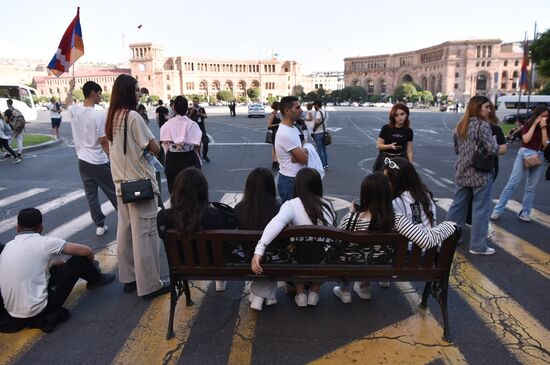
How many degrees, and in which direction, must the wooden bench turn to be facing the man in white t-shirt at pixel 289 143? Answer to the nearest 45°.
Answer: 0° — it already faces them

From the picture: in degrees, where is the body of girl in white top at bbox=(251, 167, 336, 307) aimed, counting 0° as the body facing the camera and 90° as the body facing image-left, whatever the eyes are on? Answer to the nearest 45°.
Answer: approximately 180°

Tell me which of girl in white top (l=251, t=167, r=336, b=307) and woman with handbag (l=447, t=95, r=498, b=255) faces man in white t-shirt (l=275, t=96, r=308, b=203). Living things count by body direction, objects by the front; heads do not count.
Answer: the girl in white top

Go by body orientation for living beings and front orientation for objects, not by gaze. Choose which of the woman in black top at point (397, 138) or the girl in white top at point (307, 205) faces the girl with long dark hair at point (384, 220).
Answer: the woman in black top

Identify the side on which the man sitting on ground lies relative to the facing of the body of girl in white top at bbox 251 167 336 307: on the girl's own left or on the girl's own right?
on the girl's own left

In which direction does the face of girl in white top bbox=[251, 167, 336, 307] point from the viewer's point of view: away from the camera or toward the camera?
away from the camera

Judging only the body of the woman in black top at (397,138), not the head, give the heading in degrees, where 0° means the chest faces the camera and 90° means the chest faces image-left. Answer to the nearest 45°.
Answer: approximately 0°

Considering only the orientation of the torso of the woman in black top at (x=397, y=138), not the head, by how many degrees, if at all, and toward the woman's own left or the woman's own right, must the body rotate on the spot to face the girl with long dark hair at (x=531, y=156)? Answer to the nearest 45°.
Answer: approximately 135° to the woman's own left
